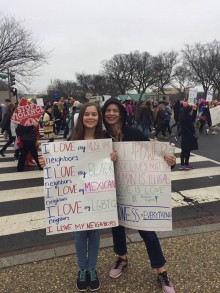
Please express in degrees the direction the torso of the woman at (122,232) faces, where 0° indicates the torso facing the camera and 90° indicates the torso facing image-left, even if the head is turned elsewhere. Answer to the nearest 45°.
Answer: approximately 0°

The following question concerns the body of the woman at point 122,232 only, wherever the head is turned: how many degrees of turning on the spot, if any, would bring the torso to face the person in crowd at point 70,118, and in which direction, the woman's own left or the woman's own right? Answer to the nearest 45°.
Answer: approximately 180°

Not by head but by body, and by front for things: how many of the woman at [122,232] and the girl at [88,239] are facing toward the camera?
2
